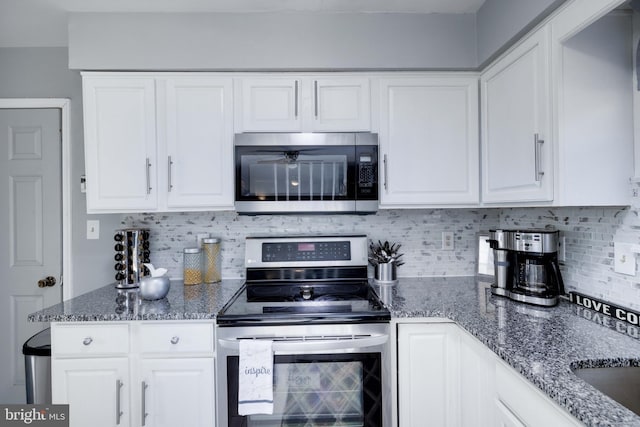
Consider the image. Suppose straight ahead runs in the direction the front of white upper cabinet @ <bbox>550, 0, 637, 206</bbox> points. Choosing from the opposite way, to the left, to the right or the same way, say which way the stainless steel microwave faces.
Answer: to the left

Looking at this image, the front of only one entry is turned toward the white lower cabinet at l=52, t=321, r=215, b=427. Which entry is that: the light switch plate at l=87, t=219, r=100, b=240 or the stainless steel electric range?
the light switch plate

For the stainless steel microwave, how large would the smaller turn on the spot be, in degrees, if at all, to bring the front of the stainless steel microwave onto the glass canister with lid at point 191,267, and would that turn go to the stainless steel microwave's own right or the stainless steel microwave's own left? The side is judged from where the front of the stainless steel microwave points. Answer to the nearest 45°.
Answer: approximately 90° to the stainless steel microwave's own right

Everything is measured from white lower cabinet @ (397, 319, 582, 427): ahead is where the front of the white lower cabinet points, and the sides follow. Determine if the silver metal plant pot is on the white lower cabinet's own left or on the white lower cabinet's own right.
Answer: on the white lower cabinet's own right
